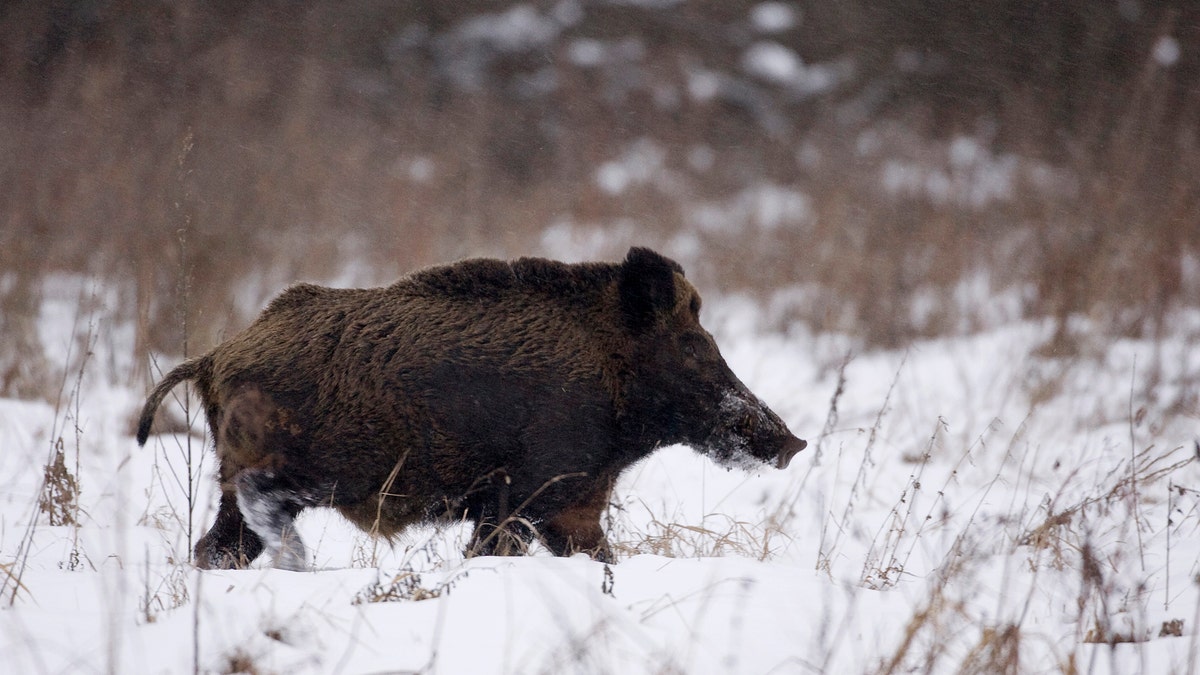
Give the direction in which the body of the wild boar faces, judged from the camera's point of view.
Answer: to the viewer's right
